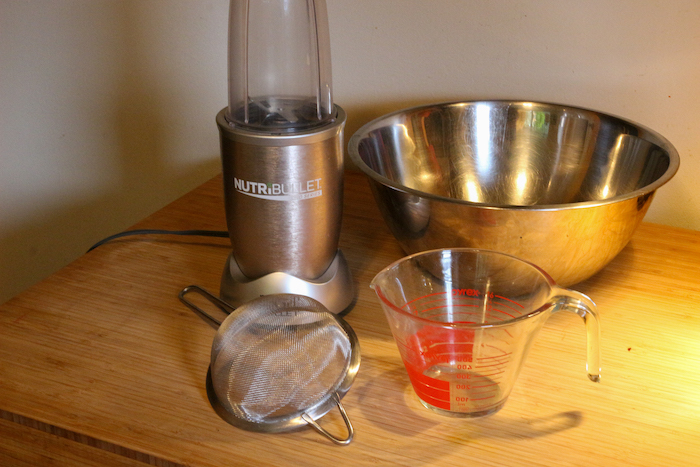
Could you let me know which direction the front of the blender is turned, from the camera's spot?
facing the viewer
